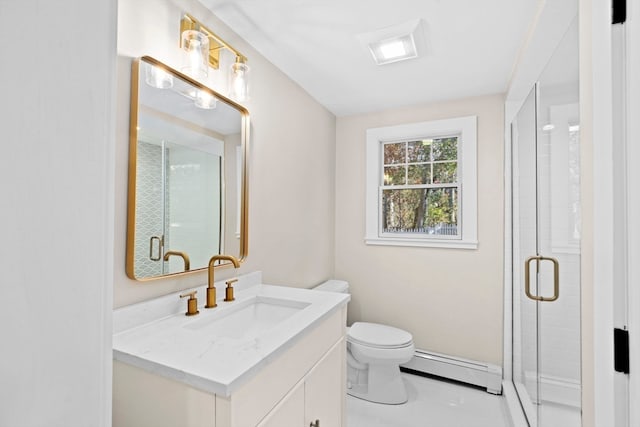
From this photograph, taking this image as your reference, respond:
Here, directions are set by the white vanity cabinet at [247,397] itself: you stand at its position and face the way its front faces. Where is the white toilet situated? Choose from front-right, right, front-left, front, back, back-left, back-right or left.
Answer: left

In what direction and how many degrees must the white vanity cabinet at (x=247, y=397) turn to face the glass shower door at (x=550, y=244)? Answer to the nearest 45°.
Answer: approximately 45° to its left

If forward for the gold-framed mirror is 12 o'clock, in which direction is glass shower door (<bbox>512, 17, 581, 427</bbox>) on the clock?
The glass shower door is roughly at 11 o'clock from the gold-framed mirror.

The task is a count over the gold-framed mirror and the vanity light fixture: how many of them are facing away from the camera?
0

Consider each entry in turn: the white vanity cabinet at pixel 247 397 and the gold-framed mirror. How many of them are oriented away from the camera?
0

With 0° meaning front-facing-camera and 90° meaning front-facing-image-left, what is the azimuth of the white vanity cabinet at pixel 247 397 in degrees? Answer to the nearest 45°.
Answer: approximately 315°

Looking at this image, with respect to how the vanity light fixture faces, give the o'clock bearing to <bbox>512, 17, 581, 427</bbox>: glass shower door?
The glass shower door is roughly at 11 o'clock from the vanity light fixture.

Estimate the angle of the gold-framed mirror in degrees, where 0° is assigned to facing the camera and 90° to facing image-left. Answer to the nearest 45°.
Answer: approximately 315°

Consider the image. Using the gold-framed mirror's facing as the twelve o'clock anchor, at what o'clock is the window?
The window is roughly at 10 o'clock from the gold-framed mirror.

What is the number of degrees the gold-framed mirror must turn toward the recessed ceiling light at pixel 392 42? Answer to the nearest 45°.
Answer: approximately 45° to its left

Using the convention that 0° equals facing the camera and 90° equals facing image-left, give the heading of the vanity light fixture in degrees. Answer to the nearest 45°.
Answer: approximately 315°
